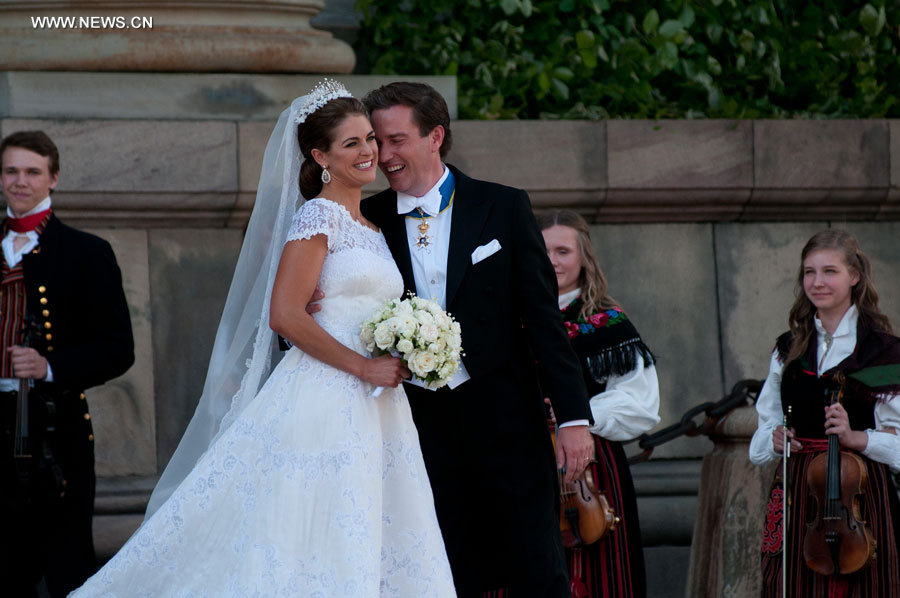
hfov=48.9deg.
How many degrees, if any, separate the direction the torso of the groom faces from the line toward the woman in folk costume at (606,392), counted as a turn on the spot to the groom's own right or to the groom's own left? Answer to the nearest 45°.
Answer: approximately 180°

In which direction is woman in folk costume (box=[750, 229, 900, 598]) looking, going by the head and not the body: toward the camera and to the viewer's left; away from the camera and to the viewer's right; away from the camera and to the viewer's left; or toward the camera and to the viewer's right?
toward the camera and to the viewer's left

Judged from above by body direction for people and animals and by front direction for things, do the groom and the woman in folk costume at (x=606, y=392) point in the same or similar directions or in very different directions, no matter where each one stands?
same or similar directions

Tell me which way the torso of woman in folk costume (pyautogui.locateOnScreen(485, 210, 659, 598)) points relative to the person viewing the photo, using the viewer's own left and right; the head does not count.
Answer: facing the viewer and to the left of the viewer

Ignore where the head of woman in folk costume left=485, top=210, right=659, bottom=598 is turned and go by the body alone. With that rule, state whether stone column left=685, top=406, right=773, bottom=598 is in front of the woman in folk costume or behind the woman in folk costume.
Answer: behind

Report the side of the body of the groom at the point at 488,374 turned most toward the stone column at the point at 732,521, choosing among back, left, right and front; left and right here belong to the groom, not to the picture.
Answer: back

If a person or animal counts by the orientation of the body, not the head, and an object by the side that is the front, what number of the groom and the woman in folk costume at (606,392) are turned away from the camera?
0

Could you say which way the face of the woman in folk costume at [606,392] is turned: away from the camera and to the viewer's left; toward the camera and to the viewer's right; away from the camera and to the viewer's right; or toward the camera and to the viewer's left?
toward the camera and to the viewer's left
